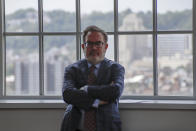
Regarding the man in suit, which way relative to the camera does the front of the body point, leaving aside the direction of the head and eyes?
toward the camera

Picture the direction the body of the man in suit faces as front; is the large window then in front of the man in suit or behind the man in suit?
behind
